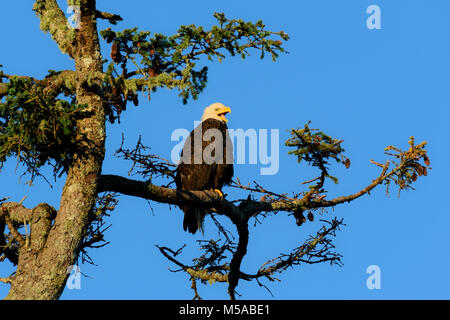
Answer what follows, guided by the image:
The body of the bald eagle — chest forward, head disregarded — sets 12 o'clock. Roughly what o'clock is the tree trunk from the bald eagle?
The tree trunk is roughly at 4 o'clock from the bald eagle.
